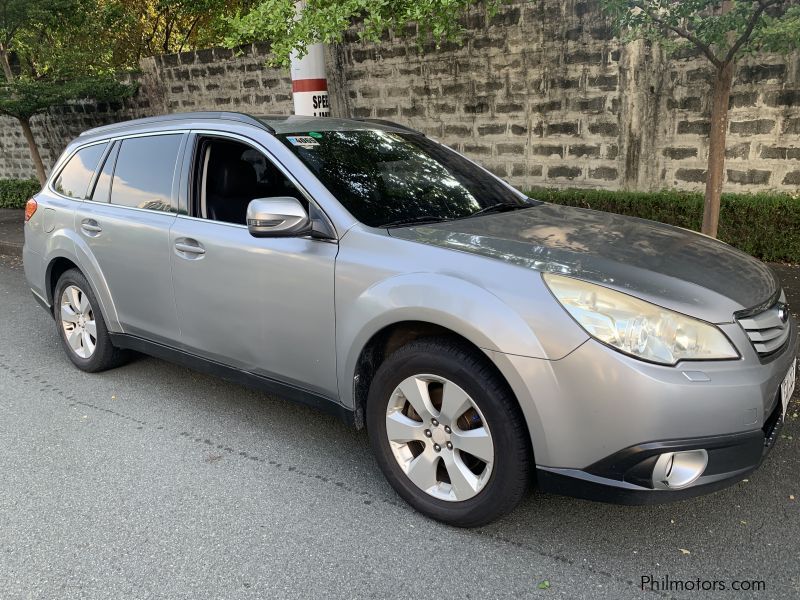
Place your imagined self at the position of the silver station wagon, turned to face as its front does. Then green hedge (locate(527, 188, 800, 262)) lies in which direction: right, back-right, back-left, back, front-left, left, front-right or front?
left

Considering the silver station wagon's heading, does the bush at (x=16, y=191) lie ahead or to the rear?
to the rear

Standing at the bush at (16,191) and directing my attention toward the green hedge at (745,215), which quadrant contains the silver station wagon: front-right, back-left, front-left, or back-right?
front-right

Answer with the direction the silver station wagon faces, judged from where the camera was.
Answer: facing the viewer and to the right of the viewer

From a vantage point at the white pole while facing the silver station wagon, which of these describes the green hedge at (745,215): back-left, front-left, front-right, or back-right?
front-left

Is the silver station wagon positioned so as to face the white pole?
no

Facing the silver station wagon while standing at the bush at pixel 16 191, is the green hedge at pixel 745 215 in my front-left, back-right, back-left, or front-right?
front-left

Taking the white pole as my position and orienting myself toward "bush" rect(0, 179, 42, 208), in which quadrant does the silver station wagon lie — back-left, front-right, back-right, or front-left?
back-left
